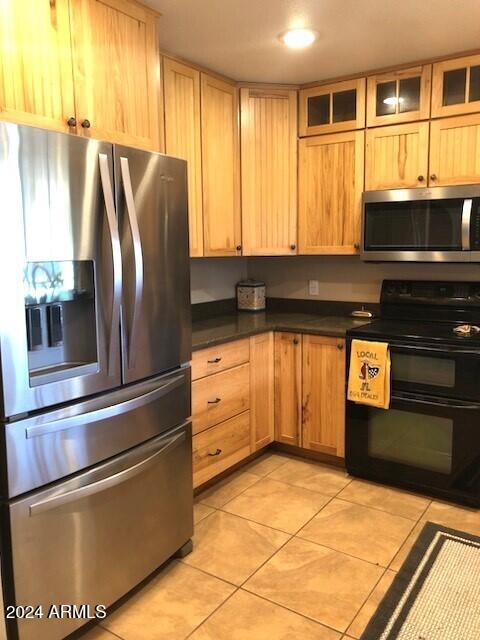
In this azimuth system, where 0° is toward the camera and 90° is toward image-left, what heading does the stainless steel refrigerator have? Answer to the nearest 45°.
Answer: approximately 315°

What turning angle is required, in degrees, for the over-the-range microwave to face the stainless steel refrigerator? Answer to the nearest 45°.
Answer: approximately 45° to its right

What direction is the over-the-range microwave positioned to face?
toward the camera

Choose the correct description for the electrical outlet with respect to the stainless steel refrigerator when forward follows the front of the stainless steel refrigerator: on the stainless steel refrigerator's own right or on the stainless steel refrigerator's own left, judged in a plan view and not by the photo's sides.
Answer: on the stainless steel refrigerator's own left

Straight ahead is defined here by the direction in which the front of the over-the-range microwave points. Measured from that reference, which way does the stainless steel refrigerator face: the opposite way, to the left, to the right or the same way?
to the left

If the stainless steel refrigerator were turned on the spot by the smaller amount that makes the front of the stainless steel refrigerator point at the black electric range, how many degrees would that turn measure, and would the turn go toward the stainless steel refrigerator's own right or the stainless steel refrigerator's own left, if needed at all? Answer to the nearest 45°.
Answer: approximately 45° to the stainless steel refrigerator's own left

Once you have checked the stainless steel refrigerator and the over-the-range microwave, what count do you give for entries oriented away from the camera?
0

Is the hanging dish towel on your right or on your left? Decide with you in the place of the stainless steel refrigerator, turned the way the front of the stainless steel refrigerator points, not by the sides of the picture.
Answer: on your left
